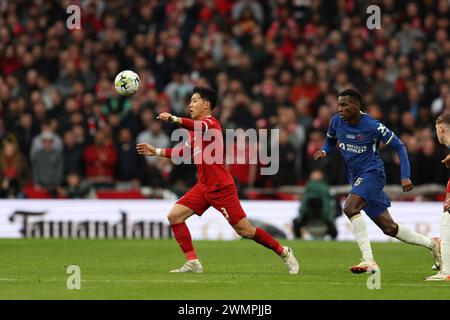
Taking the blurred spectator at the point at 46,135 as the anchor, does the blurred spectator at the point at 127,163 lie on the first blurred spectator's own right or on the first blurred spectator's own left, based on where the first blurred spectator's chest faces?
on the first blurred spectator's own left

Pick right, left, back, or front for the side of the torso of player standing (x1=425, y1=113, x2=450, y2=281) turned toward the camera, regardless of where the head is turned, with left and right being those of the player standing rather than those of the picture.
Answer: left

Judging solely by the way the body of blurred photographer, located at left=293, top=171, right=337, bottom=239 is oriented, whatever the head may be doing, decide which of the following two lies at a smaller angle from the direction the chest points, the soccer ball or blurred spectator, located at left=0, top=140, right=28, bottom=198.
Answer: the soccer ball
